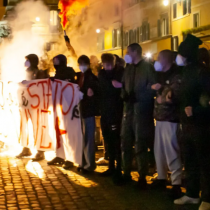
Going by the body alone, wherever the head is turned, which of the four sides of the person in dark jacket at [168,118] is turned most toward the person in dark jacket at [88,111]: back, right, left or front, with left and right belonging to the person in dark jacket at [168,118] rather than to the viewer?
right

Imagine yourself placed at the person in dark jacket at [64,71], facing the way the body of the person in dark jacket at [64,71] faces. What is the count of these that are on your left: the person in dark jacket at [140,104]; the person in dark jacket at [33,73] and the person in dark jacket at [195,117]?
2

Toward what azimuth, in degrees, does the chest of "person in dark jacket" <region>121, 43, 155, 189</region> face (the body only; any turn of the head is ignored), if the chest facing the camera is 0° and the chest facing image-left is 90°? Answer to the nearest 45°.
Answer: approximately 45°

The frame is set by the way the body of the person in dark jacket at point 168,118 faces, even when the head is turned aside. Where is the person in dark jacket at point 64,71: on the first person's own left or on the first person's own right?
on the first person's own right

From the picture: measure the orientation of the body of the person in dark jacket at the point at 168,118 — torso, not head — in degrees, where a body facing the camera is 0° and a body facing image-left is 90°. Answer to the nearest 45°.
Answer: approximately 45°

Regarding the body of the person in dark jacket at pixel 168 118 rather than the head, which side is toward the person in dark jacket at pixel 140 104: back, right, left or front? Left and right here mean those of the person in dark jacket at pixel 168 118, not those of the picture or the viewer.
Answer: right
